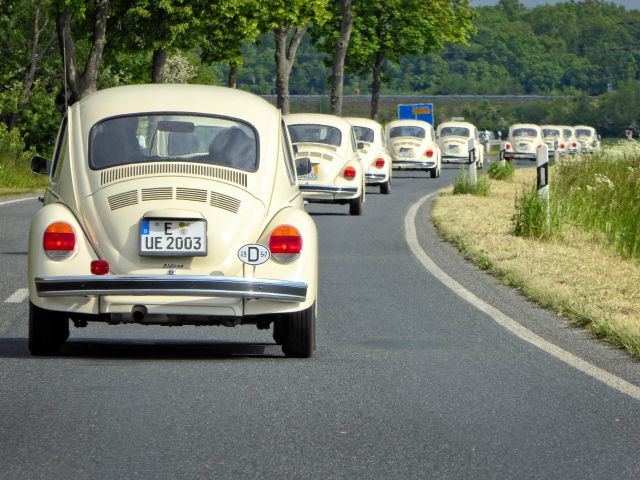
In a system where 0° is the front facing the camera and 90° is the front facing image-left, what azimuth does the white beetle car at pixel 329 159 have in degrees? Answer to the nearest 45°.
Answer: approximately 180°

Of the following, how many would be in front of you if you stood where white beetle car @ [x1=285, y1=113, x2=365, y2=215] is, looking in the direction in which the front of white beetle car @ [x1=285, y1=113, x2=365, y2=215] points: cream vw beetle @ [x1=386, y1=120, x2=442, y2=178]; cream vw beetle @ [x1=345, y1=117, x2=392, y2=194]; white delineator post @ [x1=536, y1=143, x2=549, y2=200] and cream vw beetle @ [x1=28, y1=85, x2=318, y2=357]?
2

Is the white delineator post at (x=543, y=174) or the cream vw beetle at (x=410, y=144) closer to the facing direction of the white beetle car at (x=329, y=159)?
the cream vw beetle

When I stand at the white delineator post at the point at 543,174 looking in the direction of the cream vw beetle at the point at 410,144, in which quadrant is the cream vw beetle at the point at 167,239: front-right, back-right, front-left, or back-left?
back-left

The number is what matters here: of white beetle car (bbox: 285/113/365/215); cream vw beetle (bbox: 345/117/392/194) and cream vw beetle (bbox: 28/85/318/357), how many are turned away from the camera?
3

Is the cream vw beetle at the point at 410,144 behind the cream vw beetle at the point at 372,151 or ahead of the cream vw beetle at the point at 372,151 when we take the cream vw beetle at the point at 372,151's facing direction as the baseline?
ahead

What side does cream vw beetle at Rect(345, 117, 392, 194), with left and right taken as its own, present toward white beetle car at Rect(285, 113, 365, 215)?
back

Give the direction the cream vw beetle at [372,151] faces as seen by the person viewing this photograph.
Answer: facing away from the viewer

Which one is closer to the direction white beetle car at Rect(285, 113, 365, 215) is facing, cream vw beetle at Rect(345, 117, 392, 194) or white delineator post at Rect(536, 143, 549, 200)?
the cream vw beetle

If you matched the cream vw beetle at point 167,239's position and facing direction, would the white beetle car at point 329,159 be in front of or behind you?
in front

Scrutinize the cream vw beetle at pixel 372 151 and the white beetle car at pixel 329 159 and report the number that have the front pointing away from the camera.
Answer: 2

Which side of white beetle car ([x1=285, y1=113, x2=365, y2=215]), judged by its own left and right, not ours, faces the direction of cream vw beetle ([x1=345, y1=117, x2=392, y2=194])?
front

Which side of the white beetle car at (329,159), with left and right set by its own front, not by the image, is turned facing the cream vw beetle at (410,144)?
front

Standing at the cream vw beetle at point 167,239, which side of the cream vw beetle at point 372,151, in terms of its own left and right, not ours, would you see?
back

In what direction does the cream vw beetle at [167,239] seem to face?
away from the camera
